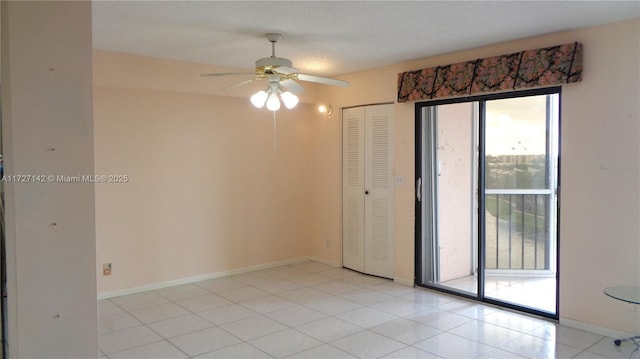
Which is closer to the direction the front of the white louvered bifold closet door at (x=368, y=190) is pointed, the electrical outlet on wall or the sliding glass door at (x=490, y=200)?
the electrical outlet on wall

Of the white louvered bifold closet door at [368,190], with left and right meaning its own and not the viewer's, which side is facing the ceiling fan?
front

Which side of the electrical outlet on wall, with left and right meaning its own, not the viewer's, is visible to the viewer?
front

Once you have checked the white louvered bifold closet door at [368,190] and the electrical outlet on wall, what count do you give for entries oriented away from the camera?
0

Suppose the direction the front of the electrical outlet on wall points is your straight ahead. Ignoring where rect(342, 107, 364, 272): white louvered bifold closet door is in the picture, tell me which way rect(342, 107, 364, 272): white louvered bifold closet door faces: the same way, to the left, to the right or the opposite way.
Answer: to the right

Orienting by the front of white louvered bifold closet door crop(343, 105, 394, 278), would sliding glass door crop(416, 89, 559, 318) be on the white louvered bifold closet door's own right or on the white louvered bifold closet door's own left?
on the white louvered bifold closet door's own left

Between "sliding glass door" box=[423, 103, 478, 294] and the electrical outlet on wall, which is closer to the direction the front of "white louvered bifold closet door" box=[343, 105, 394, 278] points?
the electrical outlet on wall

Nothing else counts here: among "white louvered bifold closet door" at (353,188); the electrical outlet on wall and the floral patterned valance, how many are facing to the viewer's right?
0

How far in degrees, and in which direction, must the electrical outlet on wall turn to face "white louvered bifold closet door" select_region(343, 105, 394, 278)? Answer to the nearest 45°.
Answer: approximately 90° to its left

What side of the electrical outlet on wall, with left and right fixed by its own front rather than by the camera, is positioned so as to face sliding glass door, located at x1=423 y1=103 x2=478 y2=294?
left

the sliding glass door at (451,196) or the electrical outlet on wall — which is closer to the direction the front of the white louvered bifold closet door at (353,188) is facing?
the electrical outlet on wall

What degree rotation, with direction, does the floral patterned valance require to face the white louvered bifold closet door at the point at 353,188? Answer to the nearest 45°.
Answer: approximately 90° to its right

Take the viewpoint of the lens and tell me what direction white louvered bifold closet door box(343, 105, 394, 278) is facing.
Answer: facing the viewer and to the left of the viewer

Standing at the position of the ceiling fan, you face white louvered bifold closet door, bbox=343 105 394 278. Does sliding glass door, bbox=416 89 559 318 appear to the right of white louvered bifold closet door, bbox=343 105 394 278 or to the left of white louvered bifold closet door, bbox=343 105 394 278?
right

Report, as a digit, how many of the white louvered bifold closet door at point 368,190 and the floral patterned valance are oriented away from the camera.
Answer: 0
